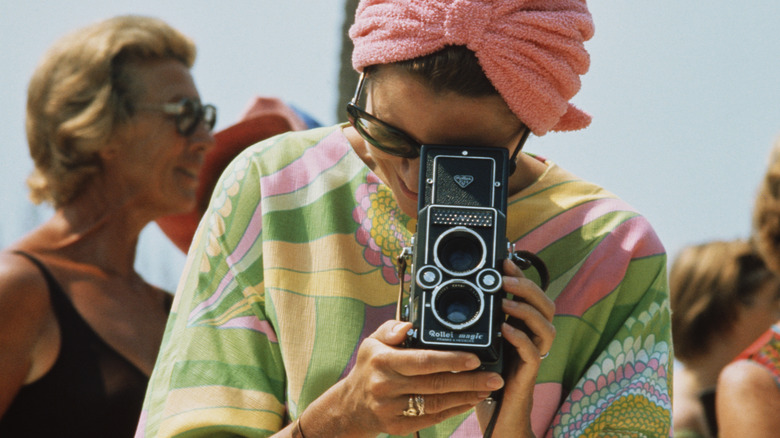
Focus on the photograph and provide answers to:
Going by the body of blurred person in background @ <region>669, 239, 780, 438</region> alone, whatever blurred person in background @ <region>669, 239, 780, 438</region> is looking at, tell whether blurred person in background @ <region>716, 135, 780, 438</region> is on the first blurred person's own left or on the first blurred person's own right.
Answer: on the first blurred person's own right

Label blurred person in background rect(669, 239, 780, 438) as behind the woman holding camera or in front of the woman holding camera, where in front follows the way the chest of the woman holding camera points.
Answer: behind

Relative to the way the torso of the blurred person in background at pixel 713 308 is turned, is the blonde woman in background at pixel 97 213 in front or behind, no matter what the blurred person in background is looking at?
behind

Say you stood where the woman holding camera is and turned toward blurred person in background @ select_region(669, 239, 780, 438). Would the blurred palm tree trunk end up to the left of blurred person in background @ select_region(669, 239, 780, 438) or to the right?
left

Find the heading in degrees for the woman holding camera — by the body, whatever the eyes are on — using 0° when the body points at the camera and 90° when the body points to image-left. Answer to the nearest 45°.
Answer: approximately 0°
